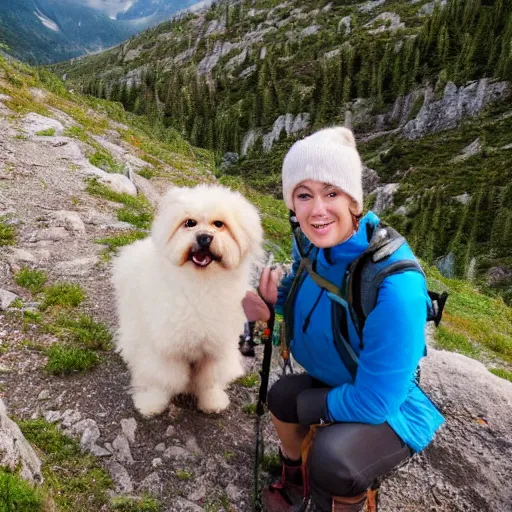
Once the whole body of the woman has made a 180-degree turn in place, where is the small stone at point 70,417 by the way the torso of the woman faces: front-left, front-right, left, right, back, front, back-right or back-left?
back-left

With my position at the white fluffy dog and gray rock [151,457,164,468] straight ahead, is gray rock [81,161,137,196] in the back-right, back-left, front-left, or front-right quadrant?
back-right

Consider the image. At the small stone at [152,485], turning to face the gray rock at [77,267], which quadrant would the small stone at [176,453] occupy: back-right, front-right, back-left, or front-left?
front-right

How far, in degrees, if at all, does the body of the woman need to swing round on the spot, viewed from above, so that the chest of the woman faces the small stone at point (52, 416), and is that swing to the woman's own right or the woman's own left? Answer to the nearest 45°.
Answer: approximately 45° to the woman's own right

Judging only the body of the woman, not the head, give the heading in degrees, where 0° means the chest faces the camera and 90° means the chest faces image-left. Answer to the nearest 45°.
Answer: approximately 45°

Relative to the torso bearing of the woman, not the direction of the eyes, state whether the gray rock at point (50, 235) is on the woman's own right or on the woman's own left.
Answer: on the woman's own right

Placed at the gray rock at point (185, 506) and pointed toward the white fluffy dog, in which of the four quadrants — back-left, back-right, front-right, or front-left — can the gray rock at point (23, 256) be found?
front-left

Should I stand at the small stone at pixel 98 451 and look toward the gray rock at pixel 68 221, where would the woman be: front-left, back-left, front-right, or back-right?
back-right

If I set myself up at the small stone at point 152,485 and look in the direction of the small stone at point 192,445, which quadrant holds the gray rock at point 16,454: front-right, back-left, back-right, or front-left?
back-left

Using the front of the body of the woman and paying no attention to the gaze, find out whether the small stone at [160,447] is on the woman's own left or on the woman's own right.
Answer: on the woman's own right

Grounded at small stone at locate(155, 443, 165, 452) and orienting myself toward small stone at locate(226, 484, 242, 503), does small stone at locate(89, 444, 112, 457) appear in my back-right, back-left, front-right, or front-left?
back-right
